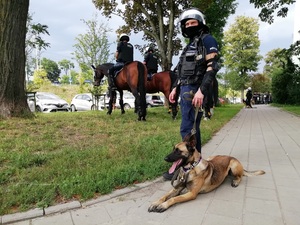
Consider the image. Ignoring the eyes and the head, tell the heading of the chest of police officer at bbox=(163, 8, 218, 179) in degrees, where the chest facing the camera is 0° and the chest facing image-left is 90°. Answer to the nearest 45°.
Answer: approximately 45°

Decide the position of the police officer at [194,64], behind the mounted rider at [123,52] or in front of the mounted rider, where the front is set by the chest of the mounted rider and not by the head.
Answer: behind

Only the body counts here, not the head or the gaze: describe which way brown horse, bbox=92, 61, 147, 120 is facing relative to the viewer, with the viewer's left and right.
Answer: facing away from the viewer and to the left of the viewer

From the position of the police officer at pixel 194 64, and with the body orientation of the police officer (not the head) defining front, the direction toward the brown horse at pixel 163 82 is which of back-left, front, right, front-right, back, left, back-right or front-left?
back-right

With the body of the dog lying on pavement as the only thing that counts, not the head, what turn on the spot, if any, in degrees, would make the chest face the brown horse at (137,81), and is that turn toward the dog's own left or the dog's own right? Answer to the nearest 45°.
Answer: approximately 135° to the dog's own right

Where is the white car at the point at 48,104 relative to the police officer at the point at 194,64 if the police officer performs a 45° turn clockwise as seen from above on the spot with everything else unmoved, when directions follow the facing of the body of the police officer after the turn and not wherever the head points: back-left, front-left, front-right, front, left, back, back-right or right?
front-right

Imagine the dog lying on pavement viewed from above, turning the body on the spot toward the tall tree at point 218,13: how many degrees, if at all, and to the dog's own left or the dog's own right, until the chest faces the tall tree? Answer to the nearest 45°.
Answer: approximately 135° to the dog's own right

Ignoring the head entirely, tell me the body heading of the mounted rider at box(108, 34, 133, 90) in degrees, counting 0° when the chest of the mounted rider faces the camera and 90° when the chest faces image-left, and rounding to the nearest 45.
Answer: approximately 135°
